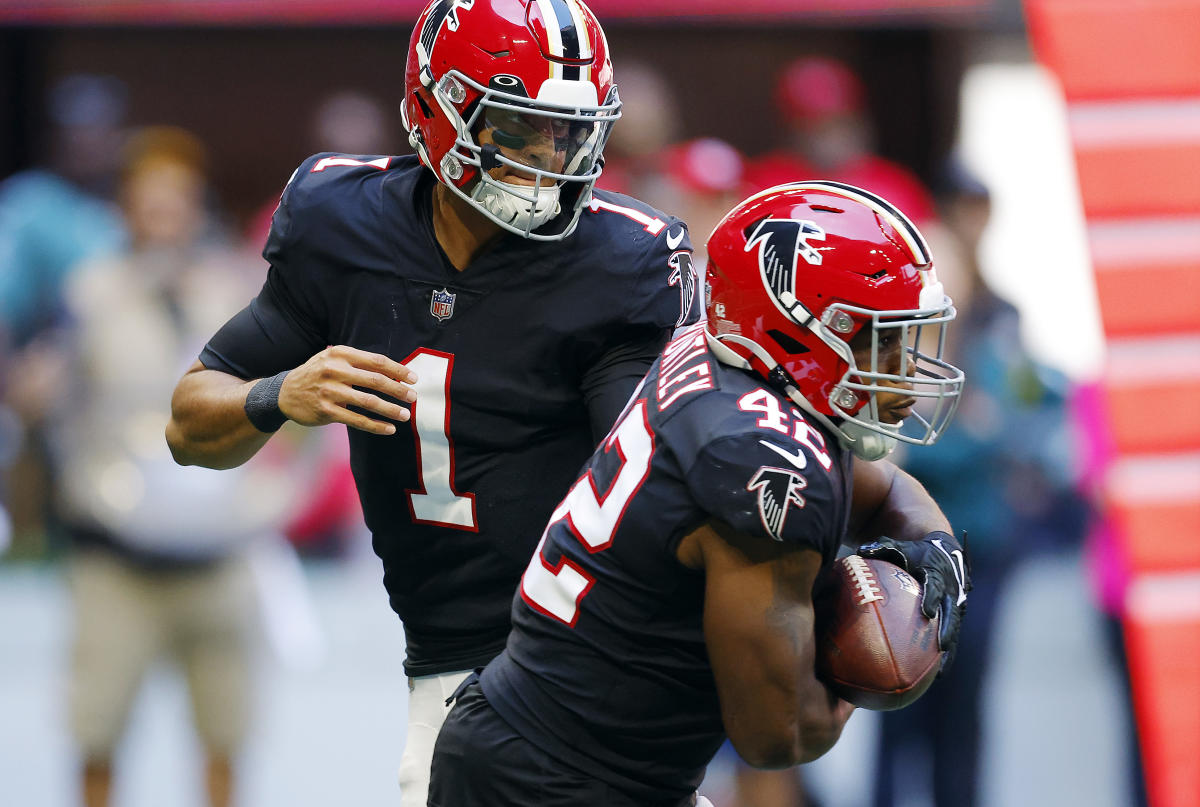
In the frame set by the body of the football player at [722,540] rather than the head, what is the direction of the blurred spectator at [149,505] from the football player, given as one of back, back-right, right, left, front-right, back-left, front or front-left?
back-left

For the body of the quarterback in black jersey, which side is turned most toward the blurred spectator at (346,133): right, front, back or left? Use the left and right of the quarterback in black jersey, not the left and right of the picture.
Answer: back

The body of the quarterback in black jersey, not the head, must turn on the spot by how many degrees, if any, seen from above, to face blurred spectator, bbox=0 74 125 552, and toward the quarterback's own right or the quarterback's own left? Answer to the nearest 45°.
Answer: approximately 135° to the quarterback's own right

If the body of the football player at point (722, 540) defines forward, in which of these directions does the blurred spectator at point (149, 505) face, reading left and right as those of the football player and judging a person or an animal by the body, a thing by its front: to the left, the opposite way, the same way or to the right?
to the right

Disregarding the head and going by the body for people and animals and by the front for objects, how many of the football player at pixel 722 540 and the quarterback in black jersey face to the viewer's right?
1

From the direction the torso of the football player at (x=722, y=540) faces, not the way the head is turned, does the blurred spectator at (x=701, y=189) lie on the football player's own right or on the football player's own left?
on the football player's own left

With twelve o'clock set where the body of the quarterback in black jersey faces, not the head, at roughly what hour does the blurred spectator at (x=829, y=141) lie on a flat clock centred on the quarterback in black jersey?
The blurred spectator is roughly at 7 o'clock from the quarterback in black jersey.

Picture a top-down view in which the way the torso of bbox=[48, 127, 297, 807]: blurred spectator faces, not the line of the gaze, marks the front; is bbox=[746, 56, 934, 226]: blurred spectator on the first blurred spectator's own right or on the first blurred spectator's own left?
on the first blurred spectator's own left

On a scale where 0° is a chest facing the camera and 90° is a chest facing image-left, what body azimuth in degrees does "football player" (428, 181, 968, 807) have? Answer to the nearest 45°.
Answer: approximately 270°

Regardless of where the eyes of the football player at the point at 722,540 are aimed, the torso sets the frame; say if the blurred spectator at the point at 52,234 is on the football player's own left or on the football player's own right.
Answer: on the football player's own left

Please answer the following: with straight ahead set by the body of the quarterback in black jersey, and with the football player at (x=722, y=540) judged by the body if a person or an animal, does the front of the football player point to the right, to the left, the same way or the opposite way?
to the left

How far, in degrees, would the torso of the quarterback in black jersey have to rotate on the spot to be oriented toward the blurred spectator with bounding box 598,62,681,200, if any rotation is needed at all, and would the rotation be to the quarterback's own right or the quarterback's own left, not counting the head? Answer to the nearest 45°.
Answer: approximately 180°
